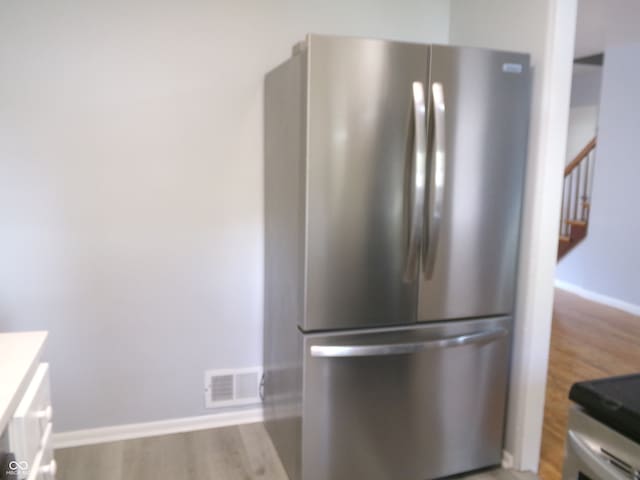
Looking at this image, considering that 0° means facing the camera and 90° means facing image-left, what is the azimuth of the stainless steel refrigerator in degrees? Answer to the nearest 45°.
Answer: approximately 0°

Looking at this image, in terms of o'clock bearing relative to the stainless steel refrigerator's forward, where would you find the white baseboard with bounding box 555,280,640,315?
The white baseboard is roughly at 7 o'clock from the stainless steel refrigerator.

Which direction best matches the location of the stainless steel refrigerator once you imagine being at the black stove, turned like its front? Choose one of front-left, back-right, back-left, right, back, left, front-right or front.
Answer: right

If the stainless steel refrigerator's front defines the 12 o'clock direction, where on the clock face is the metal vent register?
The metal vent register is roughly at 4 o'clock from the stainless steel refrigerator.

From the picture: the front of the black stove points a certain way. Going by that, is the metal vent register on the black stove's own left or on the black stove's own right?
on the black stove's own right

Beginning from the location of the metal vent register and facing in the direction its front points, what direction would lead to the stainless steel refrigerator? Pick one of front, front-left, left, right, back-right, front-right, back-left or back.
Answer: front-left

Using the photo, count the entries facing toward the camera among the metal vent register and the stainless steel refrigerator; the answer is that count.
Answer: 2

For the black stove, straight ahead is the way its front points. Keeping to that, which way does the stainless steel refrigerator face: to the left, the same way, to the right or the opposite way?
to the left

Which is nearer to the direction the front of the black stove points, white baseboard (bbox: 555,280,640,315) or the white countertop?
the white countertop

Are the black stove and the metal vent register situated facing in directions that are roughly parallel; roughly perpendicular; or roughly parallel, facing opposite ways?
roughly perpendicular

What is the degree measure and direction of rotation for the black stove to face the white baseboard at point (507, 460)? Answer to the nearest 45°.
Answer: approximately 135° to its right
